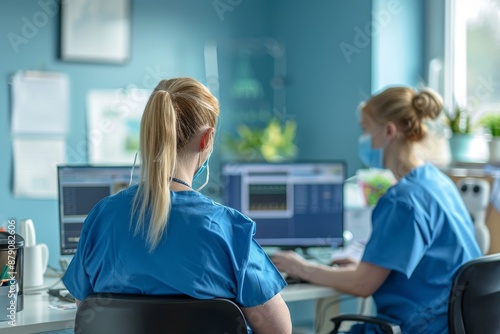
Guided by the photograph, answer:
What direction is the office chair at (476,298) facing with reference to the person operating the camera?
facing away from the viewer and to the left of the viewer

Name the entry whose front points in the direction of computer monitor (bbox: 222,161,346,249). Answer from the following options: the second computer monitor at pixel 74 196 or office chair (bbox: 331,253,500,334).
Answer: the office chair

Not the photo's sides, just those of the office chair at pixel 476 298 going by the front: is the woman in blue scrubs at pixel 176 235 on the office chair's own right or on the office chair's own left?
on the office chair's own left

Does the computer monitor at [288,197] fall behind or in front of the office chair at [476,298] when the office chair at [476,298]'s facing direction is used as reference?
in front

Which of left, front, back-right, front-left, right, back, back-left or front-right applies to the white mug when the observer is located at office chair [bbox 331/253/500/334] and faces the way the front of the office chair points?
front-left

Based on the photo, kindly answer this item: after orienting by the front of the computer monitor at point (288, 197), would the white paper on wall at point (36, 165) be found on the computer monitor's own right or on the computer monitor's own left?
on the computer monitor's own right

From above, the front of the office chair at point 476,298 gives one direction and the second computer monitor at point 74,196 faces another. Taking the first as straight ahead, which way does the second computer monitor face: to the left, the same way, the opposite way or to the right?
the opposite way

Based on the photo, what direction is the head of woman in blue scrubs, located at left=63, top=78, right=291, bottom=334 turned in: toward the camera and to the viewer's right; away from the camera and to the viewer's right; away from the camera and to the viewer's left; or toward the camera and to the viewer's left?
away from the camera and to the viewer's right

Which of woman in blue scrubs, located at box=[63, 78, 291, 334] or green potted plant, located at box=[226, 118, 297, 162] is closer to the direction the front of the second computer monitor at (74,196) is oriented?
the woman in blue scrubs
